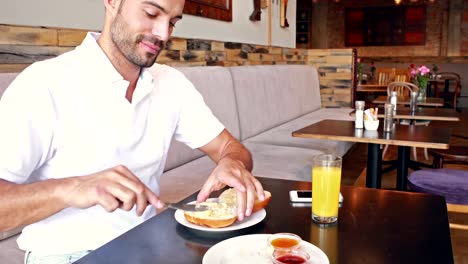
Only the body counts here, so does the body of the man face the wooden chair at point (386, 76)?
no

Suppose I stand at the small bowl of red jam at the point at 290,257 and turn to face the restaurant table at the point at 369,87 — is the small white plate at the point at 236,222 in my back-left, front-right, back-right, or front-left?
front-left

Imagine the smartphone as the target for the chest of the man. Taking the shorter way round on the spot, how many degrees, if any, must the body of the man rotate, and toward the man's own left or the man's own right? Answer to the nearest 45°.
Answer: approximately 45° to the man's own left

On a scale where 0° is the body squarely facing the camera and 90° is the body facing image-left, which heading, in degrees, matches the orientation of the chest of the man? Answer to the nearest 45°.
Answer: approximately 315°

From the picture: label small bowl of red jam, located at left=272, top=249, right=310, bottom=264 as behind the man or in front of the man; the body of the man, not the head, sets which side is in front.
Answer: in front

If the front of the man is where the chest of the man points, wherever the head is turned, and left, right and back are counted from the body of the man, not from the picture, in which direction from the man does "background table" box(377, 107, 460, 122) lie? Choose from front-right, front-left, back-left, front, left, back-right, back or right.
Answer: left

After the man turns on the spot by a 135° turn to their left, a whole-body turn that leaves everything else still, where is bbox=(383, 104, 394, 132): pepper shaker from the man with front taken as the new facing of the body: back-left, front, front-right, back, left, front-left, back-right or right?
front-right

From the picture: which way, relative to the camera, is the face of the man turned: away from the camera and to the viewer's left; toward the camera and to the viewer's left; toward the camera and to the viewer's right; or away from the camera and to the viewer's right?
toward the camera and to the viewer's right

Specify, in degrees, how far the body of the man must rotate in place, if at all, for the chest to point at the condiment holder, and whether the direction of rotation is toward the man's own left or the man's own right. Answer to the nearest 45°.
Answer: approximately 90° to the man's own left

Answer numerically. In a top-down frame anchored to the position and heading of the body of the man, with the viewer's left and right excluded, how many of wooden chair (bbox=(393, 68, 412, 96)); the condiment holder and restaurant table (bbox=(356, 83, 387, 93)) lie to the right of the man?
0

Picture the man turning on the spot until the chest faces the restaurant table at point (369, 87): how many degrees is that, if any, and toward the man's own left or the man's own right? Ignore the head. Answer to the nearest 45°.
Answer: approximately 90° to the man's own left

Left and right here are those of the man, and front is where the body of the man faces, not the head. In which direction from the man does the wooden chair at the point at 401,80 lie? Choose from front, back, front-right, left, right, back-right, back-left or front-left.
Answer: left

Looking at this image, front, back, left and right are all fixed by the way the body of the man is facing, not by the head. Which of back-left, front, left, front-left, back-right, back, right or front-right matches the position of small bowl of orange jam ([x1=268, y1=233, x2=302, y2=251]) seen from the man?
front

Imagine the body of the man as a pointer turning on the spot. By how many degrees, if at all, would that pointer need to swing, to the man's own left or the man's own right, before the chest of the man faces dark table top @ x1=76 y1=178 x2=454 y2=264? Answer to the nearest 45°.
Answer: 0° — they already face it

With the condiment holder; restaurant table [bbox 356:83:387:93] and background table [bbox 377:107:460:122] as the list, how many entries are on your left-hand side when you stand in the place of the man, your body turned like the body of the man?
3
